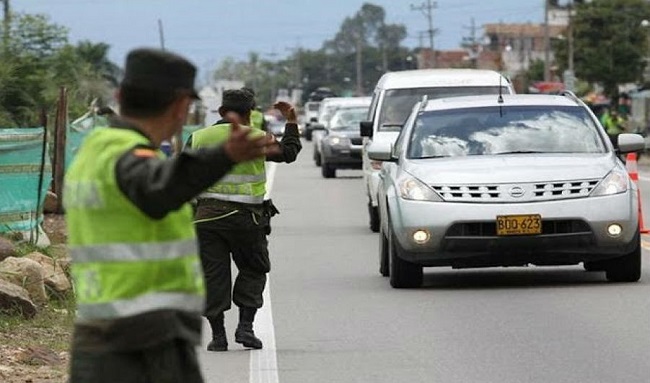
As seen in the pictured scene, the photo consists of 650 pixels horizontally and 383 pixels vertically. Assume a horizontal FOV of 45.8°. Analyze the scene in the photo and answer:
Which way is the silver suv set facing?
toward the camera

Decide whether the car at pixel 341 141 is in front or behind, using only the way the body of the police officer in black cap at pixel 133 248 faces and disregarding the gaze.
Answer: in front

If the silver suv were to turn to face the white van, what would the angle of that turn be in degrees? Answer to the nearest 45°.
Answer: approximately 180°

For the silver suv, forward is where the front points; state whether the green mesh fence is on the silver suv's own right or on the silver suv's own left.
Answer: on the silver suv's own right

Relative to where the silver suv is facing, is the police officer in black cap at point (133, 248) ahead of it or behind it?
ahead

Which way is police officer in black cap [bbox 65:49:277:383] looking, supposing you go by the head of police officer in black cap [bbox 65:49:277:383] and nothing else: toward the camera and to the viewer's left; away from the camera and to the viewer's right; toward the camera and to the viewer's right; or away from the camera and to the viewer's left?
away from the camera and to the viewer's right

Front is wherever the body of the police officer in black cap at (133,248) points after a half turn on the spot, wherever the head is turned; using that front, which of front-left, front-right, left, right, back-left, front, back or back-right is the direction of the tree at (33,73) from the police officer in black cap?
back-right

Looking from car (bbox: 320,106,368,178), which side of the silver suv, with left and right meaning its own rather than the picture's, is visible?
back

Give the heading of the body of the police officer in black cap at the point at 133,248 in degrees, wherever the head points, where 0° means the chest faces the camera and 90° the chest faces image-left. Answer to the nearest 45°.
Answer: approximately 225°

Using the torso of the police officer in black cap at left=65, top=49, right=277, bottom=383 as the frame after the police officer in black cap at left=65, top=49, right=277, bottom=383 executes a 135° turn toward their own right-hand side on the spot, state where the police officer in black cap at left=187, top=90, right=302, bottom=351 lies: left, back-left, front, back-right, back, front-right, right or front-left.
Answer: back

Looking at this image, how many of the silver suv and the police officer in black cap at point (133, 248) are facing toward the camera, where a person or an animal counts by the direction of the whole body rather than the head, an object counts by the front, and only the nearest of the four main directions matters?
1

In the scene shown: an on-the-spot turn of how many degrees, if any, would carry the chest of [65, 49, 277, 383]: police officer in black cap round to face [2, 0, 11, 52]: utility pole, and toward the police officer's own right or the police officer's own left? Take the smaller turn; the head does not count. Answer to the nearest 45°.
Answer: approximately 45° to the police officer's own left

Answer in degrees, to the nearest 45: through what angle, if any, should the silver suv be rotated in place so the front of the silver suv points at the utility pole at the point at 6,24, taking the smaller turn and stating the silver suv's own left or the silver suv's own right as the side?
approximately 135° to the silver suv's own right
